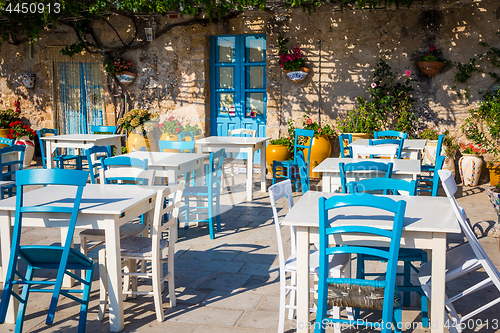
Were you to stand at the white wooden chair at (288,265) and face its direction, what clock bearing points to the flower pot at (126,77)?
The flower pot is roughly at 8 o'clock from the white wooden chair.

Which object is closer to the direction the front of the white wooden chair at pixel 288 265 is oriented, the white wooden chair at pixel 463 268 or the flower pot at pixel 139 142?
the white wooden chair

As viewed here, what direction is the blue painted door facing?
toward the camera

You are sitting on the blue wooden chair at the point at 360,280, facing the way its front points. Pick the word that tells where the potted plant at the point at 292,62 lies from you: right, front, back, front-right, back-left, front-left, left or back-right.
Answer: front

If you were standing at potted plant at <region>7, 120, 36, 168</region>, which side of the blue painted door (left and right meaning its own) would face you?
right

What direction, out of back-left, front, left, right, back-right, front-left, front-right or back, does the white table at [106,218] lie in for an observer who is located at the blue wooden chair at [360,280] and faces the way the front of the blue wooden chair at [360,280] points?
left

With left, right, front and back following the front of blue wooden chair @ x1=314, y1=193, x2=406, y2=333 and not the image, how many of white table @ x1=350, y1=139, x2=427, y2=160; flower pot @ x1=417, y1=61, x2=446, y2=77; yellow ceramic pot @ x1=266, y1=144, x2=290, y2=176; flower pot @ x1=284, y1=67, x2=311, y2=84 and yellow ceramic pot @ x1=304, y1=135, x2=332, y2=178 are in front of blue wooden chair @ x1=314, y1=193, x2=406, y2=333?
5

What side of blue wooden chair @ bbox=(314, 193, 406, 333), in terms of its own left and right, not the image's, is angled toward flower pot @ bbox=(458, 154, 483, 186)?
front

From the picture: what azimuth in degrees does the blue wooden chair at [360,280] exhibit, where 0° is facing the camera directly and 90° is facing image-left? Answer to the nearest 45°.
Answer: approximately 180°

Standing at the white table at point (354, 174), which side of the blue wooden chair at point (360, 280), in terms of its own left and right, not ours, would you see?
front

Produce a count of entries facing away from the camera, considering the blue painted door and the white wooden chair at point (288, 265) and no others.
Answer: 0

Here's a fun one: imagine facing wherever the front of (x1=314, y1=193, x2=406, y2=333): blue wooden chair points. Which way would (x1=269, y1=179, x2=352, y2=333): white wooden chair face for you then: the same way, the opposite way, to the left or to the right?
to the right

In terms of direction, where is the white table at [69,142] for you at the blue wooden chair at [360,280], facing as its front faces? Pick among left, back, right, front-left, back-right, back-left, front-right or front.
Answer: front-left

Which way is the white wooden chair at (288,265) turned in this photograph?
to the viewer's right

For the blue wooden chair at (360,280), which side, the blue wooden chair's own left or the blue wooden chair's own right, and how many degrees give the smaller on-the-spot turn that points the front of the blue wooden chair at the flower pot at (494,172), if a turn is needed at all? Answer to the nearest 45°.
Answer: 0° — it already faces it

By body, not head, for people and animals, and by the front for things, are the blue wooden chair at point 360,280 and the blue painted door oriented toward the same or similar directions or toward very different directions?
very different directions

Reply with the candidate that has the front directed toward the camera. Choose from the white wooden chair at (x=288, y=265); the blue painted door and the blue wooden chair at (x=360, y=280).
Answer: the blue painted door

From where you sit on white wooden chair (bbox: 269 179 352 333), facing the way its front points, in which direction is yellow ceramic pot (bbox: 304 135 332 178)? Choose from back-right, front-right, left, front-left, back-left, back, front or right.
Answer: left

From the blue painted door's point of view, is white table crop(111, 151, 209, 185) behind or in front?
in front

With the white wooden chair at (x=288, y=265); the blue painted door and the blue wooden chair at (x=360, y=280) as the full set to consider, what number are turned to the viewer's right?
1

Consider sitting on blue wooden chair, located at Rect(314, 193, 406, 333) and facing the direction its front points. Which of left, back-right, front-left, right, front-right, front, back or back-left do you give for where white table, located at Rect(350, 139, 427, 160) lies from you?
front
